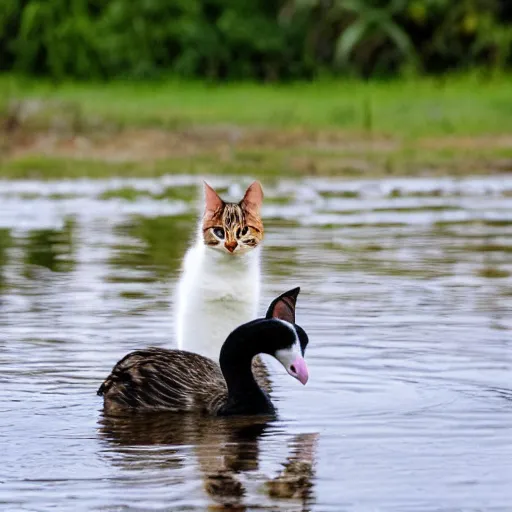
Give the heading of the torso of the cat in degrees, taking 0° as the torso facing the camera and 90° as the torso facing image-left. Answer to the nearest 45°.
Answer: approximately 0°

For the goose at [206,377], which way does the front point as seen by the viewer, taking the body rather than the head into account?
to the viewer's right
